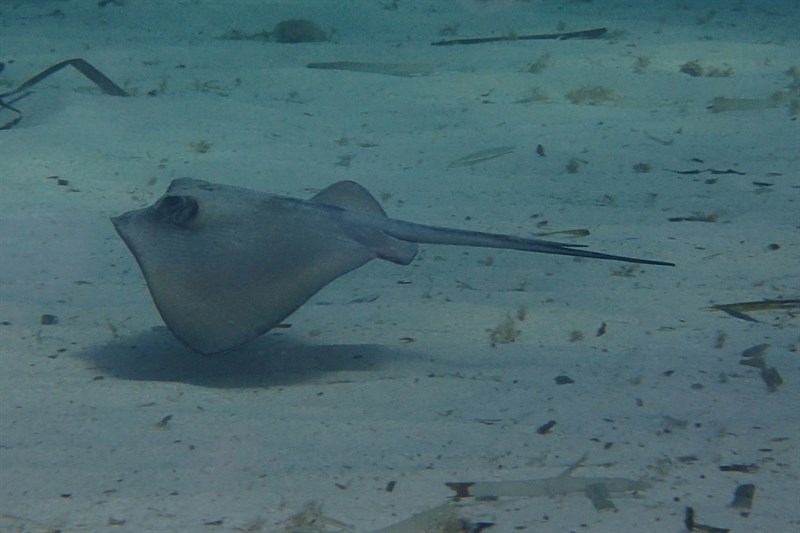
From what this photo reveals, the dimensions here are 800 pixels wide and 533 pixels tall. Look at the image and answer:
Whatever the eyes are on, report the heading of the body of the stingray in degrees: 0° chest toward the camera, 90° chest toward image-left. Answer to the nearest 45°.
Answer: approximately 90°
